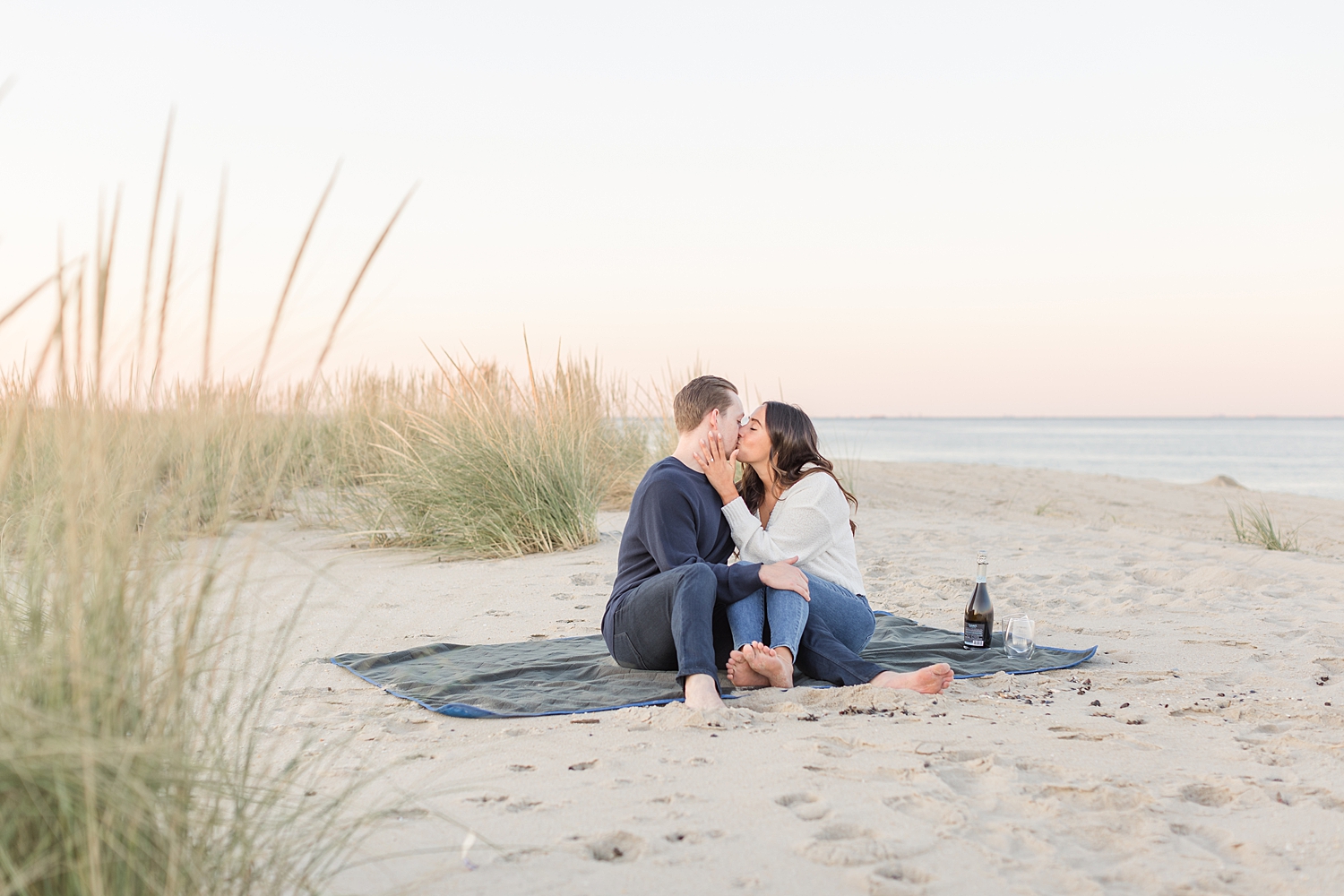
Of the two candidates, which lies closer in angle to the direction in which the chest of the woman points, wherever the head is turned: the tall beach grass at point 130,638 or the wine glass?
the tall beach grass

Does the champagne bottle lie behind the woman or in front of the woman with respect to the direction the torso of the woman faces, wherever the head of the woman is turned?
behind

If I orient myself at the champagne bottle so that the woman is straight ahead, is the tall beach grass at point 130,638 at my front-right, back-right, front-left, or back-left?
front-left

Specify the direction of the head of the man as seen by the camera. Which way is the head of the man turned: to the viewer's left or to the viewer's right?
to the viewer's right

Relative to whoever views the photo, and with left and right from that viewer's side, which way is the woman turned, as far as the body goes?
facing the viewer and to the left of the viewer

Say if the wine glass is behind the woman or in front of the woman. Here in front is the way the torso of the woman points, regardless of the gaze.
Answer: behind

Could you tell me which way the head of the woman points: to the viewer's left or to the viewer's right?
to the viewer's left

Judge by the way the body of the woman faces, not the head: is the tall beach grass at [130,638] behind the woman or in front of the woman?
in front
